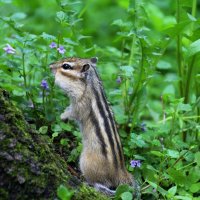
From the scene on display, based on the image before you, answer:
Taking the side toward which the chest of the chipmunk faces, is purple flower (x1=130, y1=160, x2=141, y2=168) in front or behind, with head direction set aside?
behind

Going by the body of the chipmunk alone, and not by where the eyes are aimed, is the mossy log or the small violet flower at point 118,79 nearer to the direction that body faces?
the mossy log

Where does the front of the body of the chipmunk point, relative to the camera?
to the viewer's left

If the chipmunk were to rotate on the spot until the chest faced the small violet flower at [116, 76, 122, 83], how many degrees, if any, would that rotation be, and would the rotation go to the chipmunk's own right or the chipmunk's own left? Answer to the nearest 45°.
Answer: approximately 90° to the chipmunk's own right

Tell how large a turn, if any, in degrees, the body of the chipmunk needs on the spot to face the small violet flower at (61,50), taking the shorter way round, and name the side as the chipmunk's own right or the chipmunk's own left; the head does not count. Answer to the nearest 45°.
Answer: approximately 45° to the chipmunk's own right

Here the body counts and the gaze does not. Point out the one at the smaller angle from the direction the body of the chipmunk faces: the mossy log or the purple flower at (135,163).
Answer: the mossy log

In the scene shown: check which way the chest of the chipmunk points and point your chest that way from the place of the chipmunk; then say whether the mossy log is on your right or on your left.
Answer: on your left
